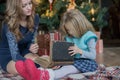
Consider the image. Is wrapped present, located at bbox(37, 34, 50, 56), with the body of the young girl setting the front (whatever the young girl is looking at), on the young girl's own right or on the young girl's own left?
on the young girl's own right

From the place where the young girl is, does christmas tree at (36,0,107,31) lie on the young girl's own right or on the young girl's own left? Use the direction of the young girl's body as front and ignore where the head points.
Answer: on the young girl's own right

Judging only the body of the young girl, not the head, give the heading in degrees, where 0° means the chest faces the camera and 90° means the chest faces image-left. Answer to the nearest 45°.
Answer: approximately 45°
